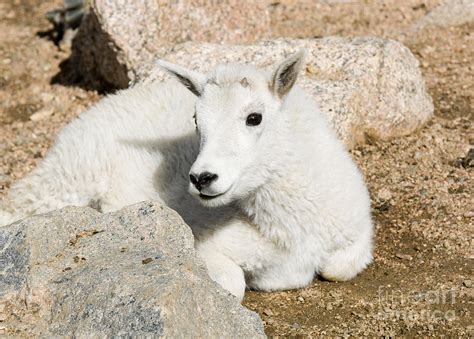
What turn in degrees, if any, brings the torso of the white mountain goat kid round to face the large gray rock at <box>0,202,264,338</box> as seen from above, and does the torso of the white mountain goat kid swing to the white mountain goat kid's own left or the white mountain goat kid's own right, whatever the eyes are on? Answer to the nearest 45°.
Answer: approximately 90° to the white mountain goat kid's own right

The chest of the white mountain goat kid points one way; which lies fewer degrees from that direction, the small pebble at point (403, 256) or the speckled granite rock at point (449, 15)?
the small pebble

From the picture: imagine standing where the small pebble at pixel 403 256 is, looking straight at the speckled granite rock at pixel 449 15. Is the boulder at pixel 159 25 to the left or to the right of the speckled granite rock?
left

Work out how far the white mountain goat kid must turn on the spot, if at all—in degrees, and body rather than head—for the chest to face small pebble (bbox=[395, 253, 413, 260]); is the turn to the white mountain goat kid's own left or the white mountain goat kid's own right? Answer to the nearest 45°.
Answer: approximately 45° to the white mountain goat kid's own left

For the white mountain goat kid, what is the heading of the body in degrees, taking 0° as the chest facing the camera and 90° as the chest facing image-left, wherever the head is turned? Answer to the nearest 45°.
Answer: approximately 315°

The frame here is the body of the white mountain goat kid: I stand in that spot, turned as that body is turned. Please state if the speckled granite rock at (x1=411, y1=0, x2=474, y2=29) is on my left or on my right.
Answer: on my left
